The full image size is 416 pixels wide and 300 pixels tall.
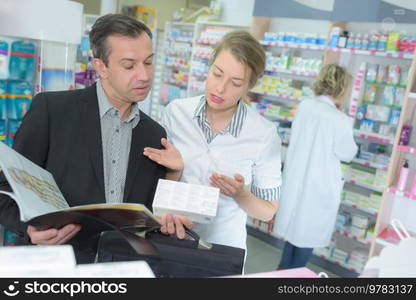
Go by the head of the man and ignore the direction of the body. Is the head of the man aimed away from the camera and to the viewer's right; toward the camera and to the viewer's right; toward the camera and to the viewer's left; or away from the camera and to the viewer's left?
toward the camera and to the viewer's right

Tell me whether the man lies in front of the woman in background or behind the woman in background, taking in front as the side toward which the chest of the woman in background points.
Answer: behind

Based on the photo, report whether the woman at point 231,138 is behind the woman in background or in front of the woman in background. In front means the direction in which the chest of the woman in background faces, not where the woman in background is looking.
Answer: behind

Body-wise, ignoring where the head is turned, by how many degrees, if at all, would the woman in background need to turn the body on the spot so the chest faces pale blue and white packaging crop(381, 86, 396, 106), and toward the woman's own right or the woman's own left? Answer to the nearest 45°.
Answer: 0° — they already face it

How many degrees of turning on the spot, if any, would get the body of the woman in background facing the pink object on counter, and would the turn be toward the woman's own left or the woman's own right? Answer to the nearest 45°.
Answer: approximately 135° to the woman's own right

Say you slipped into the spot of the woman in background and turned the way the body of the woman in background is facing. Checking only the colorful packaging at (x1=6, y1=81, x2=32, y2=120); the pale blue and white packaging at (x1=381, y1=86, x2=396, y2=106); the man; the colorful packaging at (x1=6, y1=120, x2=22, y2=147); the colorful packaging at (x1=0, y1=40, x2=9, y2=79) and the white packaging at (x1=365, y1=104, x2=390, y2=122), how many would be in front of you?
2

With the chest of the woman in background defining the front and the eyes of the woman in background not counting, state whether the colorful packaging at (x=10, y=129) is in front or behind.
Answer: behind

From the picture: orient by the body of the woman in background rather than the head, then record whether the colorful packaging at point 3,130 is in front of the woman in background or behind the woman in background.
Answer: behind

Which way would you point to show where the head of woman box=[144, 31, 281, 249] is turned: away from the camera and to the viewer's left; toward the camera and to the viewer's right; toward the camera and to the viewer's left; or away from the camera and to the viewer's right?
toward the camera and to the viewer's left

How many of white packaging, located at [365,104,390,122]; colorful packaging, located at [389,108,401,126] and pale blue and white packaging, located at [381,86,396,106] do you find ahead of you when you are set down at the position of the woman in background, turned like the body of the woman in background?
3

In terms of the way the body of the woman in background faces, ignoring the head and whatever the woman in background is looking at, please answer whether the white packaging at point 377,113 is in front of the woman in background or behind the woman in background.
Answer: in front

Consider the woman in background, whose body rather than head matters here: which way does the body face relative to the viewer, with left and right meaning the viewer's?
facing away from the viewer and to the right of the viewer

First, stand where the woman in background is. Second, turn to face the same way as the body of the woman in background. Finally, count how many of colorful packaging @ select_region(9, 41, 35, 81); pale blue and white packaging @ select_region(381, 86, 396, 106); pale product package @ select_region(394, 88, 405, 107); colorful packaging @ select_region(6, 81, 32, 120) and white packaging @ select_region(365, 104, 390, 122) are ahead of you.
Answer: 3
